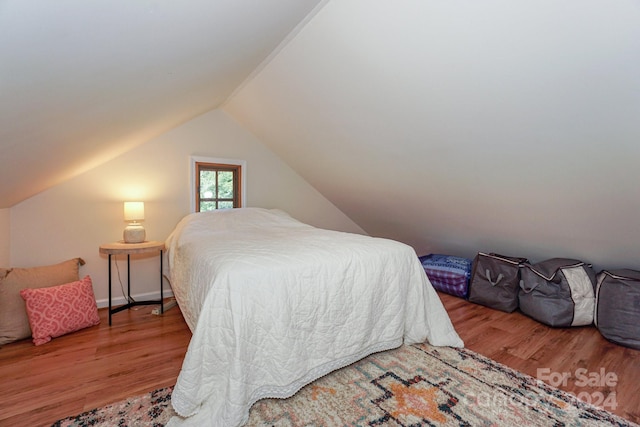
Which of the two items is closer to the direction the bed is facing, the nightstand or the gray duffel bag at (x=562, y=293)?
the gray duffel bag

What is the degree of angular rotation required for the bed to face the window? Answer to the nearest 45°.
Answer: approximately 180°

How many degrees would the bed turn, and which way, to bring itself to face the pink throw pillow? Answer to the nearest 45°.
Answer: approximately 135° to its right

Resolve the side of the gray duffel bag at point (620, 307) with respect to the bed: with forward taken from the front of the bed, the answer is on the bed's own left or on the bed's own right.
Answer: on the bed's own left

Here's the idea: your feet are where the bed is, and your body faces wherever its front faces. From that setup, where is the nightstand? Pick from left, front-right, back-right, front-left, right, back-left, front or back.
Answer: back

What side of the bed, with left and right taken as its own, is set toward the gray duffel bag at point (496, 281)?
left

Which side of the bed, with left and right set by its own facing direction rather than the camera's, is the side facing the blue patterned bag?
left

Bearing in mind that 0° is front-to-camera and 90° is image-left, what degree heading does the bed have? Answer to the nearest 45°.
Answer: approximately 315°
